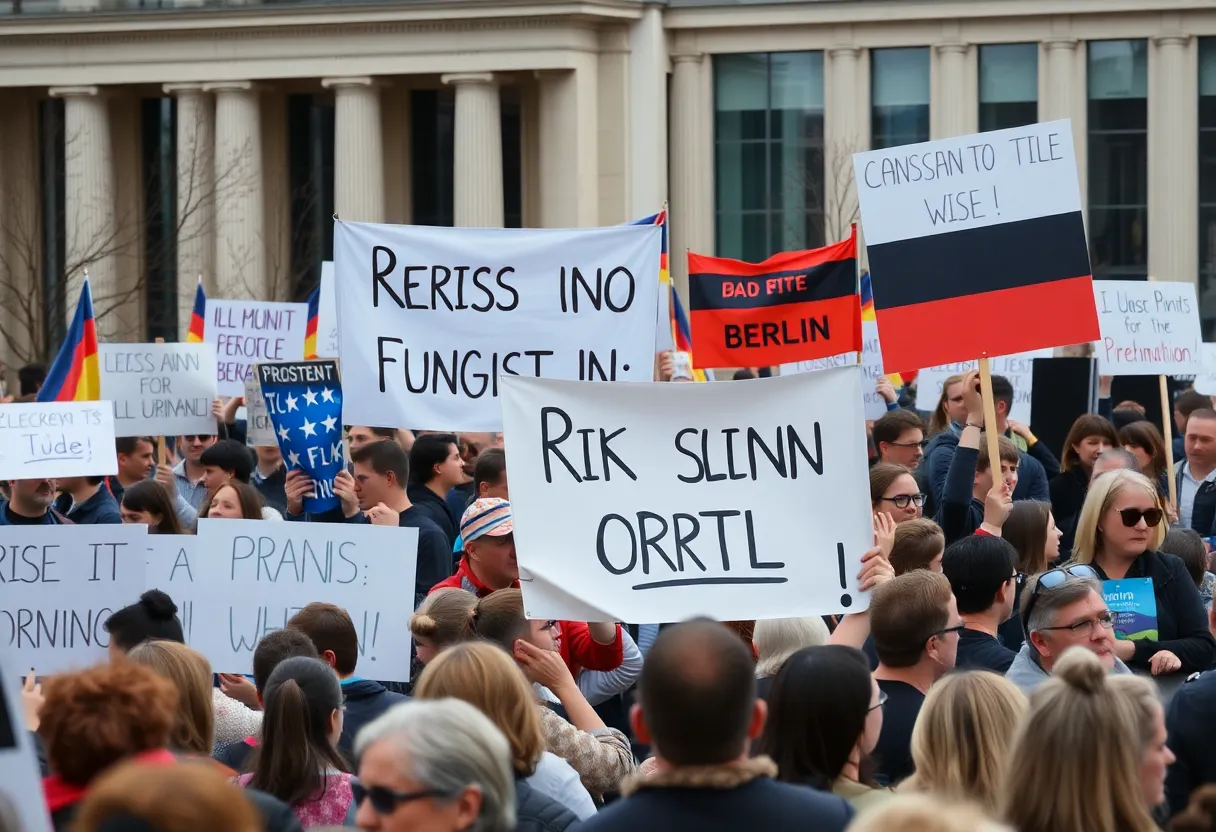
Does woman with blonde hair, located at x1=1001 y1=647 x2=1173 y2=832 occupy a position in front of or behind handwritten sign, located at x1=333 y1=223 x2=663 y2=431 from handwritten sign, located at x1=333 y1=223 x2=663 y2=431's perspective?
in front

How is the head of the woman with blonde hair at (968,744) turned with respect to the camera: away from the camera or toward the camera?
away from the camera

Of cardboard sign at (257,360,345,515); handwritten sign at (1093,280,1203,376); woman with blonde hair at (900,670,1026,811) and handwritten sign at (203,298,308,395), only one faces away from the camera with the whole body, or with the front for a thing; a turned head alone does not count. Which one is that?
the woman with blonde hair

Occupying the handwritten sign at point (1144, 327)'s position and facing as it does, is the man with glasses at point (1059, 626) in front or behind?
in front

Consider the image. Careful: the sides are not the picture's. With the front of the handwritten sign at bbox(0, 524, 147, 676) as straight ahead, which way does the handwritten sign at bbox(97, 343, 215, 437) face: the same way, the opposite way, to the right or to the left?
the same way

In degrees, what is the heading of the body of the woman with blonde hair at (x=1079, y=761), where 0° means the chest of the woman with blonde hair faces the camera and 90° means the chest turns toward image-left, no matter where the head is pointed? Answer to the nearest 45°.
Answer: approximately 225°

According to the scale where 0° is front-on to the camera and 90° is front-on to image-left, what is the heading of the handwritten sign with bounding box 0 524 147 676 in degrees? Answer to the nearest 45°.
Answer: approximately 0°

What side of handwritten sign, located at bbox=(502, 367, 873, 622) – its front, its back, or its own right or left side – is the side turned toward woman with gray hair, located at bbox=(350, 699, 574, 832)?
front

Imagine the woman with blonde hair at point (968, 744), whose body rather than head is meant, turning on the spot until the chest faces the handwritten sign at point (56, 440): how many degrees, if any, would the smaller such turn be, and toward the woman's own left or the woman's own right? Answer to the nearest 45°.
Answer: approximately 45° to the woman's own left

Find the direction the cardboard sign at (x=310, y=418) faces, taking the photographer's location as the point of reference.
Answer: facing the viewer

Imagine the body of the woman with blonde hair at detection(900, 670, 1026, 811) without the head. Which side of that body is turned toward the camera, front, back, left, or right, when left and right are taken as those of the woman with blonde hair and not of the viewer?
back

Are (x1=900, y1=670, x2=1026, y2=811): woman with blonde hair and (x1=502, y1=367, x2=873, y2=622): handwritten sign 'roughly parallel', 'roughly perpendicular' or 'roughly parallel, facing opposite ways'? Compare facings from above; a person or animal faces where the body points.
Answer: roughly parallel, facing opposite ways

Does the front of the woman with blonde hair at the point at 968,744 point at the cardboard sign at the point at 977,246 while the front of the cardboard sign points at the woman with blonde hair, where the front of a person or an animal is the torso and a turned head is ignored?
yes

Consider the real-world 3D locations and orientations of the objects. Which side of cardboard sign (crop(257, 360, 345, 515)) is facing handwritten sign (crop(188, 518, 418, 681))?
front

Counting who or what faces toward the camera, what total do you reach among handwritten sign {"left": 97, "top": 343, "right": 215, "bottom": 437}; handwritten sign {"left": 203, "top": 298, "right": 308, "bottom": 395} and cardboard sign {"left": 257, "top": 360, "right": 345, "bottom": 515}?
3

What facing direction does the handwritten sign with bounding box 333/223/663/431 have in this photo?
toward the camera

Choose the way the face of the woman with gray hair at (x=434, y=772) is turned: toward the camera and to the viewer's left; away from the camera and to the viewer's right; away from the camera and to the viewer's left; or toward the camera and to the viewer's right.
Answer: toward the camera and to the viewer's left

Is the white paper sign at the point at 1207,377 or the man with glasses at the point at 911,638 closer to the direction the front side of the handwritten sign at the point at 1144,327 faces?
the man with glasses

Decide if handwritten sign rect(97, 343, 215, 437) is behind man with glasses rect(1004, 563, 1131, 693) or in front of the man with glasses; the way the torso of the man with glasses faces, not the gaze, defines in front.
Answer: behind
